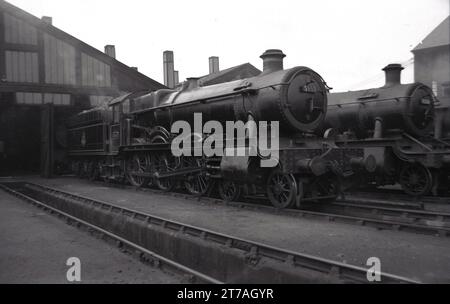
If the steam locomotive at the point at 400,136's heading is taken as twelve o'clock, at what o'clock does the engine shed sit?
The engine shed is roughly at 5 o'clock from the steam locomotive.

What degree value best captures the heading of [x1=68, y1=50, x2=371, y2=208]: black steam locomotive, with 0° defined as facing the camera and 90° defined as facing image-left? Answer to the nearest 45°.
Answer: approximately 315°

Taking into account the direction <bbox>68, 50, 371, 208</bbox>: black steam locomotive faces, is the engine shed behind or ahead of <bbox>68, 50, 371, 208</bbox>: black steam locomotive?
behind

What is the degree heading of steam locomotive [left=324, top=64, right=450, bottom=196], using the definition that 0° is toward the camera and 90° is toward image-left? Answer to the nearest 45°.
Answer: approximately 315°

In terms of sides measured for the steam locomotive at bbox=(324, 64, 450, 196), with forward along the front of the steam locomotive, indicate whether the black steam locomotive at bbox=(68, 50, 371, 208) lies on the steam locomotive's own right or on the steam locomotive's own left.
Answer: on the steam locomotive's own right

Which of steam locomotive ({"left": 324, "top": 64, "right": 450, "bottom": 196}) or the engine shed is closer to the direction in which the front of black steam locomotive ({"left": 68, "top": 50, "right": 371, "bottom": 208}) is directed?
the steam locomotive

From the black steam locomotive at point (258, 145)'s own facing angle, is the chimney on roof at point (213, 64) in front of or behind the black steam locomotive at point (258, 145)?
behind
